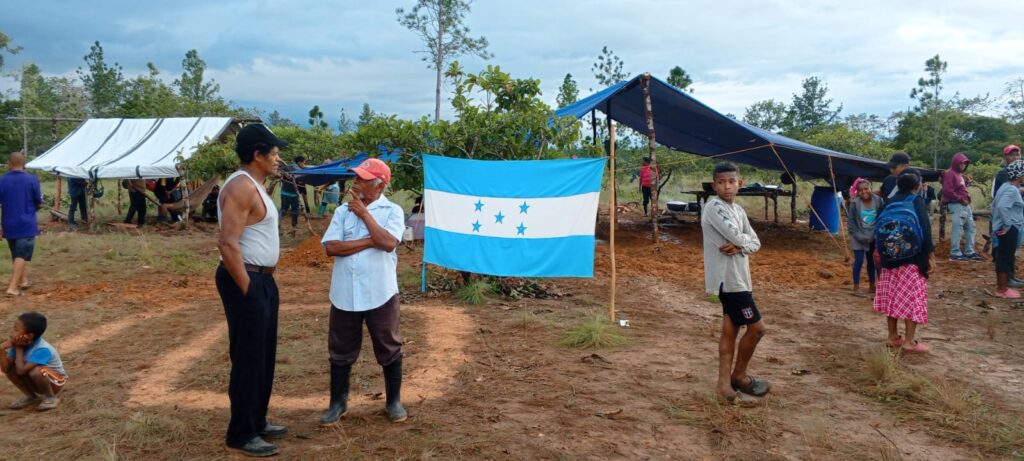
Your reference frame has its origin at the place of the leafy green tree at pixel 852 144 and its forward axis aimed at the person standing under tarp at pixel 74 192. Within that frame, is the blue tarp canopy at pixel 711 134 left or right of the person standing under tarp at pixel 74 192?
left

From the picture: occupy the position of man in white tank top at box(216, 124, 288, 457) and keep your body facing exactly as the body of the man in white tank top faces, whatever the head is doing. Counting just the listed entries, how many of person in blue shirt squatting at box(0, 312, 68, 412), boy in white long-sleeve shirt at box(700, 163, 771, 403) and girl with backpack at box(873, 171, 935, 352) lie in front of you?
2

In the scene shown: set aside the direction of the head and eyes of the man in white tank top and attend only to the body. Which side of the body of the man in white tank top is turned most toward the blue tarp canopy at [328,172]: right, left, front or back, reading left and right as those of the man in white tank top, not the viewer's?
left

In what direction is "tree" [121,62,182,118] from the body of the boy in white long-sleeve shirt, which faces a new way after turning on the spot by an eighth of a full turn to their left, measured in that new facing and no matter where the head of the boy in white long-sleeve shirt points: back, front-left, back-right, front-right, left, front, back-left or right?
back-left

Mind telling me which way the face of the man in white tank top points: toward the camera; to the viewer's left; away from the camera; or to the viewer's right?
to the viewer's right

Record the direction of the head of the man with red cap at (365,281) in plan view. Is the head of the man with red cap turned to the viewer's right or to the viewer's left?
to the viewer's left

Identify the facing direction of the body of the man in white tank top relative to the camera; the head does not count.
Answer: to the viewer's right

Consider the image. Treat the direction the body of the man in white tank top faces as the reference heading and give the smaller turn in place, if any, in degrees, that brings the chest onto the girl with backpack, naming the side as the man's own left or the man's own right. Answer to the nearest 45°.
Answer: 0° — they already face them

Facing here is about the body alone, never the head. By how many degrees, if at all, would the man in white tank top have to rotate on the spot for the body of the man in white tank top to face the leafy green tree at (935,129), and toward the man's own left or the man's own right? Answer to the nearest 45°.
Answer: approximately 45° to the man's own left
